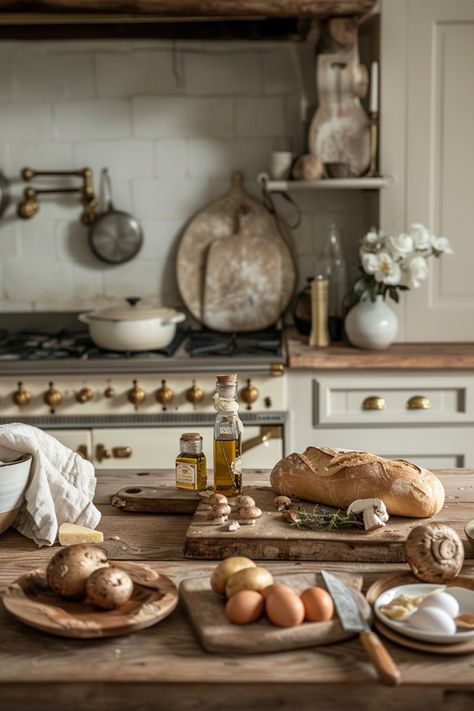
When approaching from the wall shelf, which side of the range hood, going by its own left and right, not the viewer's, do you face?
left

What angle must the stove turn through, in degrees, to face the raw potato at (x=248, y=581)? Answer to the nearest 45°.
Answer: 0° — it already faces it

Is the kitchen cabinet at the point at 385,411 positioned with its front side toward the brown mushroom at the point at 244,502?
yes

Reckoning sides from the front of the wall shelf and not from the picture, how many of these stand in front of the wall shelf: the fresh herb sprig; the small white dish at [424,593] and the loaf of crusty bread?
3

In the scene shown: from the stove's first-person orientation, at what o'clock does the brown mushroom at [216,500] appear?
The brown mushroom is roughly at 12 o'clock from the stove.
